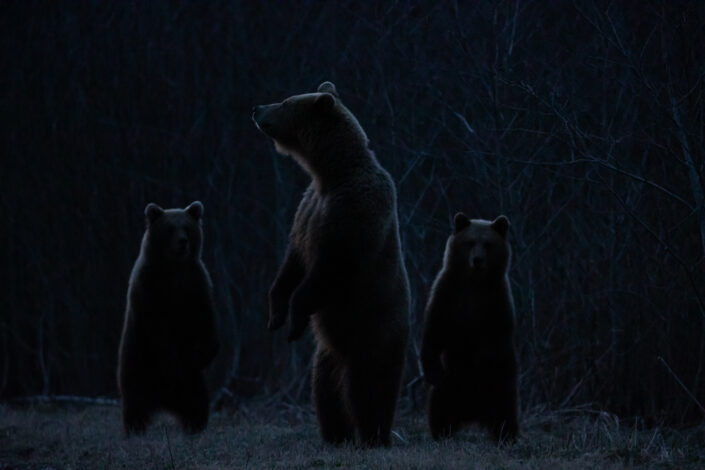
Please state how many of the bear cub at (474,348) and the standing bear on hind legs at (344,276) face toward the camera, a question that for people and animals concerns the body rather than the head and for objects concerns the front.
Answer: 1

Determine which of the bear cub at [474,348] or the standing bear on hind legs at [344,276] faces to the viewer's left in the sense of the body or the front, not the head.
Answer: the standing bear on hind legs

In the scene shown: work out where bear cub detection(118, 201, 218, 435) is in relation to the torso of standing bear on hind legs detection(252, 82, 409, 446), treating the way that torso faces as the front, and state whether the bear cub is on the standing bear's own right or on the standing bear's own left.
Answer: on the standing bear's own right

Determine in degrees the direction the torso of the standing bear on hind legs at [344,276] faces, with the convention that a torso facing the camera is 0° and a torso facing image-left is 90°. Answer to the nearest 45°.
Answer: approximately 90°

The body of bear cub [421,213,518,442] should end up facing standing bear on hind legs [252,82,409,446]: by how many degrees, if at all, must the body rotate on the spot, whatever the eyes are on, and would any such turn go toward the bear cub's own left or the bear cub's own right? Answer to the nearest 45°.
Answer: approximately 45° to the bear cub's own right

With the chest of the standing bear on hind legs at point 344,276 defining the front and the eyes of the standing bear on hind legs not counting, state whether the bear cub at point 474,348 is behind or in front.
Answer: behind
